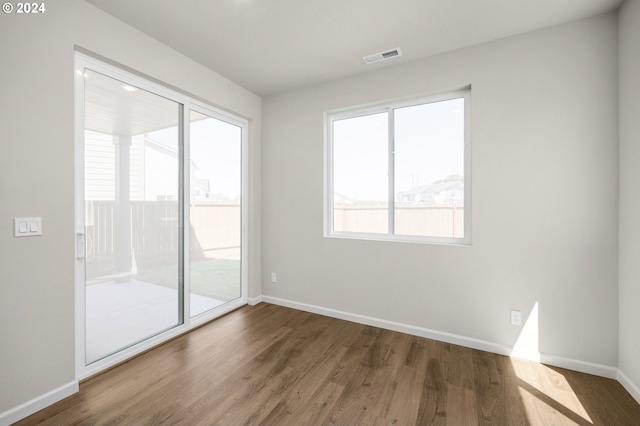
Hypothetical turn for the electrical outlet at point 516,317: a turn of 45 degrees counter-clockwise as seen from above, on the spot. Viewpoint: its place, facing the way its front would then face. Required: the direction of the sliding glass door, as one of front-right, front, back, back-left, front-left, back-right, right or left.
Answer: right

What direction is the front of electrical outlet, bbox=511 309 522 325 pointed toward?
toward the camera
